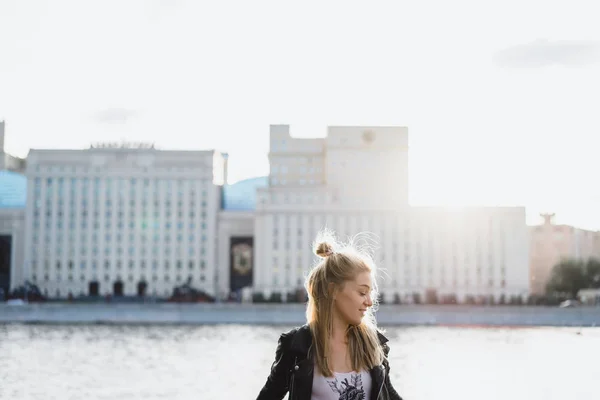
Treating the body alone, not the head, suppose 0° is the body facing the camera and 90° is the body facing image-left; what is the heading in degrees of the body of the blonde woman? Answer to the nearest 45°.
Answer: approximately 315°
